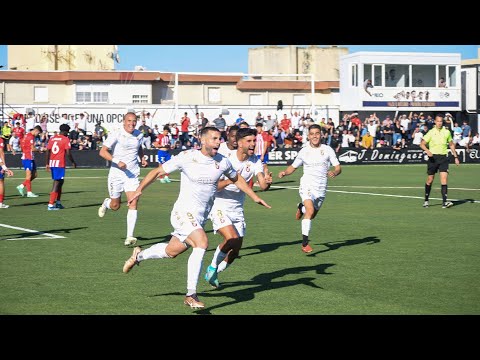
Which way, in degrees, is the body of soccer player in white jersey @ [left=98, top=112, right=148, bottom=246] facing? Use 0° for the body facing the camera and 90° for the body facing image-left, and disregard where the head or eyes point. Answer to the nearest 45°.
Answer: approximately 315°

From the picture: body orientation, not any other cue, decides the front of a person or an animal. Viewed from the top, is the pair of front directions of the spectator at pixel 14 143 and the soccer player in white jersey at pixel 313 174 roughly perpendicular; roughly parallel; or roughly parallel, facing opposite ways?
roughly parallel

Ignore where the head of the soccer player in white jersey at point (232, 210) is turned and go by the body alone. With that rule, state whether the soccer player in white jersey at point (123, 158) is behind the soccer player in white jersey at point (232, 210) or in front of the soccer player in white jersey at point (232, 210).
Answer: behind

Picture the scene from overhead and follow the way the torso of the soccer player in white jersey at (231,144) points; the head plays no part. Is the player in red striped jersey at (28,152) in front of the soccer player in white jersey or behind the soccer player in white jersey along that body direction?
behind

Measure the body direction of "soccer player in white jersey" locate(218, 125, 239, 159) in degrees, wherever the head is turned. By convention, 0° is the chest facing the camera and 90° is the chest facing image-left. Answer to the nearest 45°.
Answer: approximately 315°

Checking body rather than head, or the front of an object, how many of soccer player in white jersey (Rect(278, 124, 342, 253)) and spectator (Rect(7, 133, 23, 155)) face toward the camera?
2

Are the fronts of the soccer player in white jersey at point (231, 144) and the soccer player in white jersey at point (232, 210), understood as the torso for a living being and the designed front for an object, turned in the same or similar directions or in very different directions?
same or similar directions

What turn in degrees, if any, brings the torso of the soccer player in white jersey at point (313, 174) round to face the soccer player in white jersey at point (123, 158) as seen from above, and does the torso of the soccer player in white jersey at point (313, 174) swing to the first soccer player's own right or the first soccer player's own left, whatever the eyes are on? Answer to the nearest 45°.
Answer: approximately 90° to the first soccer player's own right

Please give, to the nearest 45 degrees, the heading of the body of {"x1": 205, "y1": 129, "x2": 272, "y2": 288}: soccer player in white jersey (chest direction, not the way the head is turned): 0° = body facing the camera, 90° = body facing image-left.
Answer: approximately 315°

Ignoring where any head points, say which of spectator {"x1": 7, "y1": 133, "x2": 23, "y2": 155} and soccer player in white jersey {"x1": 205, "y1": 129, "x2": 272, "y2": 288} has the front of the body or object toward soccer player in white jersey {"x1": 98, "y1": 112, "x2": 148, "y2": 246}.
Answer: the spectator

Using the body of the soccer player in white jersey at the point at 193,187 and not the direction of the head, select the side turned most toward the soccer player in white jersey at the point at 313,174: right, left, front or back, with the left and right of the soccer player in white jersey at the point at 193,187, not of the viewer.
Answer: left

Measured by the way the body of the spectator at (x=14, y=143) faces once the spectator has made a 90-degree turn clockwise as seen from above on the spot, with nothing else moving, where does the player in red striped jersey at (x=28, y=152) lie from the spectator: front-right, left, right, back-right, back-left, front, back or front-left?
left

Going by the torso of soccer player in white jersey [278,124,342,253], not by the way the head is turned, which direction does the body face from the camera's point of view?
toward the camera

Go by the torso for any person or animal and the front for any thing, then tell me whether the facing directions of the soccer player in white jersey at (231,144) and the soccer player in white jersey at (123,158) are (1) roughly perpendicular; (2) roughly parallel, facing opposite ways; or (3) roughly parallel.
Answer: roughly parallel
